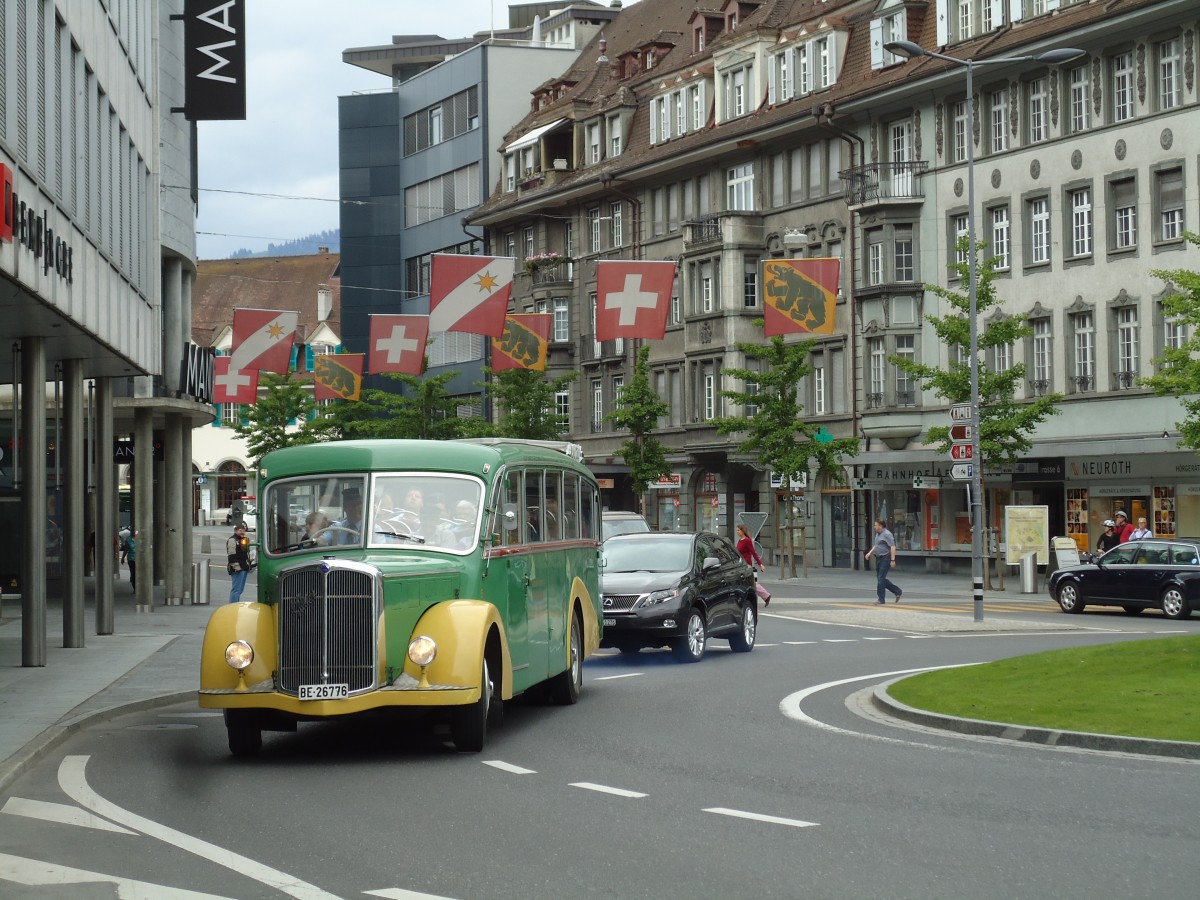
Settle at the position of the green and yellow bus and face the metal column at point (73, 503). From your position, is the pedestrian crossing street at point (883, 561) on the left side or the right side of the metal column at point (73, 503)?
right

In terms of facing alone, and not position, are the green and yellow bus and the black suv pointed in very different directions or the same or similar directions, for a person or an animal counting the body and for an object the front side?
same or similar directions

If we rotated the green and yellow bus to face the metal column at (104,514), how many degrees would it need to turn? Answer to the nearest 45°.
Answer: approximately 135° to its right

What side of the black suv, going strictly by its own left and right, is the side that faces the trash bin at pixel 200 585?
right

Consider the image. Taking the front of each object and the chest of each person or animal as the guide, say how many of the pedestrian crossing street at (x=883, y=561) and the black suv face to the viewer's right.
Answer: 0

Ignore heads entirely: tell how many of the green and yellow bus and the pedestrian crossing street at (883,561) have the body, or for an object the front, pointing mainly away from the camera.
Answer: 0

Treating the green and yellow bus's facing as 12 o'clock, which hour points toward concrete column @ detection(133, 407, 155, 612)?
The concrete column is roughly at 4 o'clock from the green and yellow bus.

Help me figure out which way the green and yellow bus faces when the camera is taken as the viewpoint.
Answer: facing the viewer and to the left of the viewer

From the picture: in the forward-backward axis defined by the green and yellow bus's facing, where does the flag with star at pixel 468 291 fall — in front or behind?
behind

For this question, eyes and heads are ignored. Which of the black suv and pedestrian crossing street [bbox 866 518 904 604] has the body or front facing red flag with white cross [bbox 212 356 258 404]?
the pedestrian crossing street

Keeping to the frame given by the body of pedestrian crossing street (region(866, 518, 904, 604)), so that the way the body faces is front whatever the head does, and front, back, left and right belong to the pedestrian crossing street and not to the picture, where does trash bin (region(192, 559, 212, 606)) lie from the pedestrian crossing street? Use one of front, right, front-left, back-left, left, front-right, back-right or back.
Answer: front

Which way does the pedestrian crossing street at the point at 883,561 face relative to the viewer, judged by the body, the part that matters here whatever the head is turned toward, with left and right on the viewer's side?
facing to the left of the viewer
